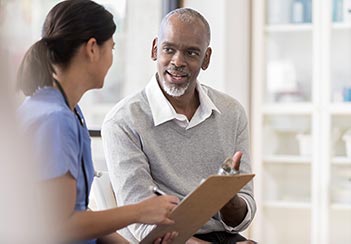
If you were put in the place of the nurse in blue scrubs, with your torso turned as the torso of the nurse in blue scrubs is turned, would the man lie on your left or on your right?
on your left

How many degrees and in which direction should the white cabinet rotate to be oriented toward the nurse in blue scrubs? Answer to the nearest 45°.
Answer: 0° — it already faces them

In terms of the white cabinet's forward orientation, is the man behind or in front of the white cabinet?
in front

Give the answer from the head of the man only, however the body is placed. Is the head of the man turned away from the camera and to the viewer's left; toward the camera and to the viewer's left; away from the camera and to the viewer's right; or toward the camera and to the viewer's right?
toward the camera and to the viewer's left

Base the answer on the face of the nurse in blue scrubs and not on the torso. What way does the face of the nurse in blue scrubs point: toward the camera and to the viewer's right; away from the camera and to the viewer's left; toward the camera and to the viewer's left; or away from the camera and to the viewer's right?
away from the camera and to the viewer's right

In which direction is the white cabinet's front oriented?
toward the camera

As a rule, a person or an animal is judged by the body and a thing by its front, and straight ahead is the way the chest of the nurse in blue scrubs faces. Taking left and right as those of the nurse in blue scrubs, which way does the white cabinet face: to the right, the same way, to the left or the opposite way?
to the right

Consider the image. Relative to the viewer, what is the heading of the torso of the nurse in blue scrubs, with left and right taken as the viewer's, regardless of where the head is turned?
facing to the right of the viewer

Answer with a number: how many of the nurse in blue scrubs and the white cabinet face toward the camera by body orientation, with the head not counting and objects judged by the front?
1
